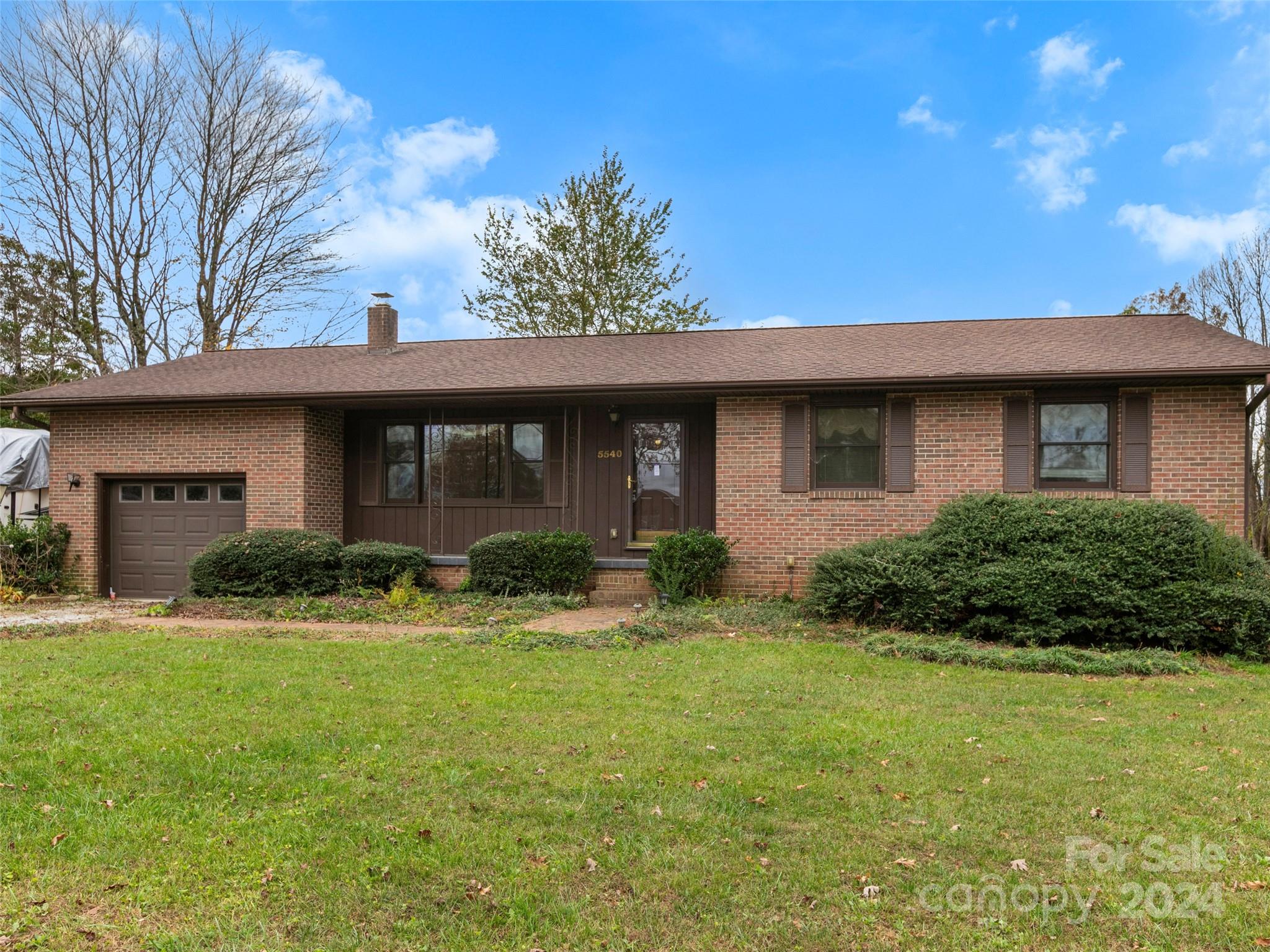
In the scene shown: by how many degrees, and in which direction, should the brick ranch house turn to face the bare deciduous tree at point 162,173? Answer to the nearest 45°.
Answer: approximately 135° to its right

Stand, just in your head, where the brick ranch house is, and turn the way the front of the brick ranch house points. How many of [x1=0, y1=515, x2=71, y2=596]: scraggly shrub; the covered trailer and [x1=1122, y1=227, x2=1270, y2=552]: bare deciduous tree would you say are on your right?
2

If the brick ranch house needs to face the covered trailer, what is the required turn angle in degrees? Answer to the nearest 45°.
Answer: approximately 90° to its right

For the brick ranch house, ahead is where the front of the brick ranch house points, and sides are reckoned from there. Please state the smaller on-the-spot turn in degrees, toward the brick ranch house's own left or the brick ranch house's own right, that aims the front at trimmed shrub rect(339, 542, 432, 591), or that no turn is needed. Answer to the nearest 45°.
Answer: approximately 90° to the brick ranch house's own right

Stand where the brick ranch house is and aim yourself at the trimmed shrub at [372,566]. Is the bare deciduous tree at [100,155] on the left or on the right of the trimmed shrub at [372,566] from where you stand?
right

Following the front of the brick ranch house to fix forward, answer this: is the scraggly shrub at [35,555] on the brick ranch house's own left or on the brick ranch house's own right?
on the brick ranch house's own right

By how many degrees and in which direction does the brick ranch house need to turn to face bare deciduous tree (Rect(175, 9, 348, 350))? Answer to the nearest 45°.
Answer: approximately 135° to its right

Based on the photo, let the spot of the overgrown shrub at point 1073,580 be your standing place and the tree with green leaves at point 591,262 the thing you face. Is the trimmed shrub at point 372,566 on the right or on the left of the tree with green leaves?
left

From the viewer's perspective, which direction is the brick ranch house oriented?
toward the camera

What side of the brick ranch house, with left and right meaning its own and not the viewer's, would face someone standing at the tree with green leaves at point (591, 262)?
back
